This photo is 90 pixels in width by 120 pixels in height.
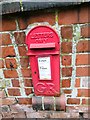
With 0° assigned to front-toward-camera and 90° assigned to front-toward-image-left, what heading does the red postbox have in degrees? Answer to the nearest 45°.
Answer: approximately 0°
